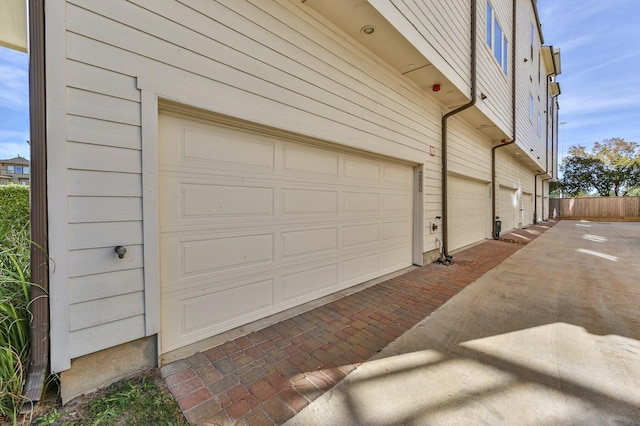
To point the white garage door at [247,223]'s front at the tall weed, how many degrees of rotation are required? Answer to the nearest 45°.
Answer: approximately 90° to its right

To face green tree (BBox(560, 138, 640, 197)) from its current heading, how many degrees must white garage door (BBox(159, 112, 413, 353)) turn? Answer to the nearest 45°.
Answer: approximately 90° to its left

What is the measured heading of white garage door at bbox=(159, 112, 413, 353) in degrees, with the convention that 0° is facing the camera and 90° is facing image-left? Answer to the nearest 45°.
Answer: approximately 315°

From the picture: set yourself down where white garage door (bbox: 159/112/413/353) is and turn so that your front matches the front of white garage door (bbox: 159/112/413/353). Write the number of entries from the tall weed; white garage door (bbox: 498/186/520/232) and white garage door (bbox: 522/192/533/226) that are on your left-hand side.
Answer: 2

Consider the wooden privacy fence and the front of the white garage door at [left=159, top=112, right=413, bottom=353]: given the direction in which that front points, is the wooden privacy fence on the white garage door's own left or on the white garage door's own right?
on the white garage door's own left

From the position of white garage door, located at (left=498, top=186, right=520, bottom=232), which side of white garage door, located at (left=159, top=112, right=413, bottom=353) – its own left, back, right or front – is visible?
left
